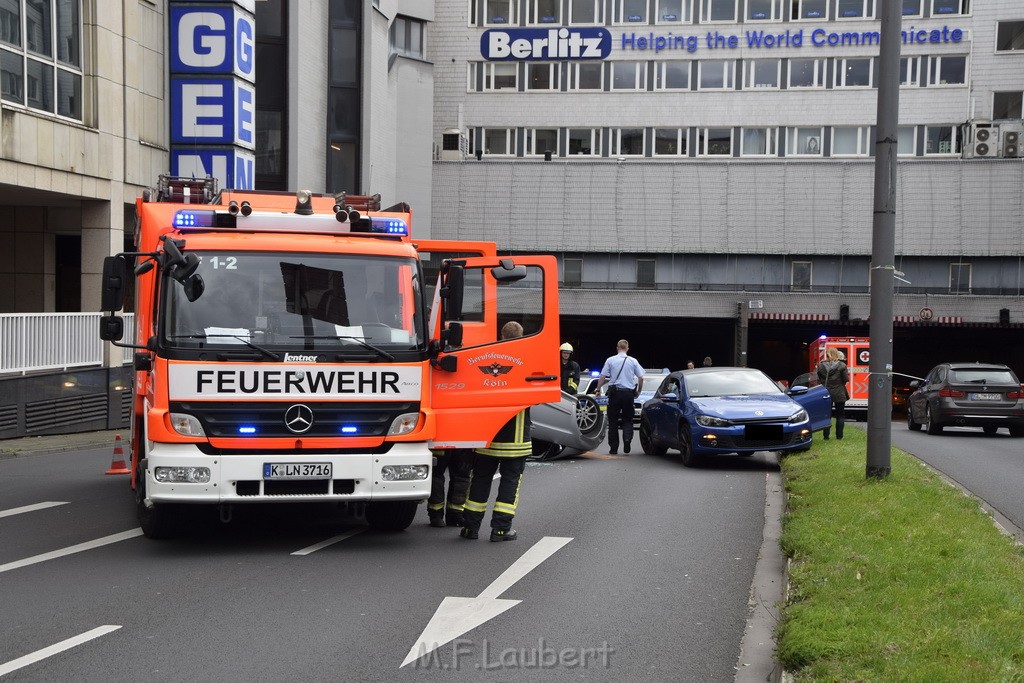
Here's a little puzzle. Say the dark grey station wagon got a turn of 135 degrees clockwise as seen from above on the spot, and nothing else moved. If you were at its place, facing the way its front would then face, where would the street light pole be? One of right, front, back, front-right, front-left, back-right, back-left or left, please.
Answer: right

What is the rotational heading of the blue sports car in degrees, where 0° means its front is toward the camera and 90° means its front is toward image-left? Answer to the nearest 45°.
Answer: approximately 315°

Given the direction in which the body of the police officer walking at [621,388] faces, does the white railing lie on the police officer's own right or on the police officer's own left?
on the police officer's own left

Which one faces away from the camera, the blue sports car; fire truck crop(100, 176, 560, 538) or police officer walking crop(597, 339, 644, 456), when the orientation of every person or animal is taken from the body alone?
the police officer walking

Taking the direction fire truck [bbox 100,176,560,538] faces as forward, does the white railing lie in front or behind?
behind

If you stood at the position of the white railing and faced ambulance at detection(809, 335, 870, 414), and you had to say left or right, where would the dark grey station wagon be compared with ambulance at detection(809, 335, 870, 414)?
right

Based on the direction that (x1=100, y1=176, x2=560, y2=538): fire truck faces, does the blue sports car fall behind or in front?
behind

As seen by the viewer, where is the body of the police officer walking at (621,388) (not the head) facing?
away from the camera

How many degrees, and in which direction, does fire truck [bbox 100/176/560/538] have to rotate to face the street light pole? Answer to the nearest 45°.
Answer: approximately 135° to its left
